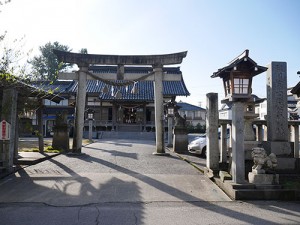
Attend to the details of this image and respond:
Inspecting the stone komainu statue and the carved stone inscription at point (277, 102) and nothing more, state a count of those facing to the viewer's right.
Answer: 0

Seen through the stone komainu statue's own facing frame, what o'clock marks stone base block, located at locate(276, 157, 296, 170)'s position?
The stone base block is roughly at 5 o'clock from the stone komainu statue.

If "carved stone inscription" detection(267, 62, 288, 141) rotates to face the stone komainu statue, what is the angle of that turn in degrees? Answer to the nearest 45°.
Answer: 0° — it already faces it

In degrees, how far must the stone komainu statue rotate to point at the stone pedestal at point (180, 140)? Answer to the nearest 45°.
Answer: approximately 90° to its right

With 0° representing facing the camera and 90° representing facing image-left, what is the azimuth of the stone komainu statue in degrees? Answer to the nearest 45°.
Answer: approximately 45°

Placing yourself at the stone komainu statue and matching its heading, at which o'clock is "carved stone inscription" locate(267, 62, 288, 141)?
The carved stone inscription is roughly at 5 o'clock from the stone komainu statue.

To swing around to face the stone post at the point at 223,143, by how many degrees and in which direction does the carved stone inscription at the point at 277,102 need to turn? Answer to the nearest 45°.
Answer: approximately 90° to its right

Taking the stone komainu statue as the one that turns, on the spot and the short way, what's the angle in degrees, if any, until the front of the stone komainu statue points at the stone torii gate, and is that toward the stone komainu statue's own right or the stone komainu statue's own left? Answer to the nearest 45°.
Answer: approximately 90° to the stone komainu statue's own right

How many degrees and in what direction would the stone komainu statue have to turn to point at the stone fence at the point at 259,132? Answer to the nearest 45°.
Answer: approximately 135° to its right

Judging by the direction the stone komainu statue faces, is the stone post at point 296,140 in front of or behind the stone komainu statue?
behind

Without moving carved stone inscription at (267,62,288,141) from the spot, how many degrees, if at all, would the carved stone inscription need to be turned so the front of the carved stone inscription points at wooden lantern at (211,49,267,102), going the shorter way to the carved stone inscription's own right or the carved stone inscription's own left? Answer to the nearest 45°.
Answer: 0° — it already faces it
